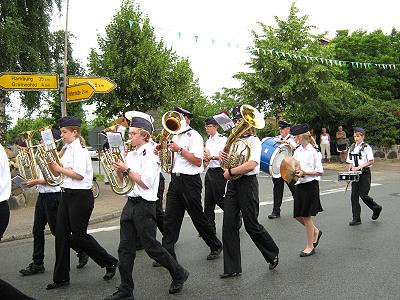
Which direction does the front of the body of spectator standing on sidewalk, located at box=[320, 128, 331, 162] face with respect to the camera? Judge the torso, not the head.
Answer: toward the camera

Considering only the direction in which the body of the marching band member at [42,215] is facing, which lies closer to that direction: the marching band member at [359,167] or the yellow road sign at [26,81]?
the yellow road sign

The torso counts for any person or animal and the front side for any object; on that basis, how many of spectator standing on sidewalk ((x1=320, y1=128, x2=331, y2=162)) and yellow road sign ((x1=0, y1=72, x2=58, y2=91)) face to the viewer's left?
0

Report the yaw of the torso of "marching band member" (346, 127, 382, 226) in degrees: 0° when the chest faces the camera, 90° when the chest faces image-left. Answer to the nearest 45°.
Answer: approximately 45°

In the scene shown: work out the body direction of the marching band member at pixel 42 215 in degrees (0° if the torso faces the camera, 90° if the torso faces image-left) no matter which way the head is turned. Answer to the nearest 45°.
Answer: approximately 90°

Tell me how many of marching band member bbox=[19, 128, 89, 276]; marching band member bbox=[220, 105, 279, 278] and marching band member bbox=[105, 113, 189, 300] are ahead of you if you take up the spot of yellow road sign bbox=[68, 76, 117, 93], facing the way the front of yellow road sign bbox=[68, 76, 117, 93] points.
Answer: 3

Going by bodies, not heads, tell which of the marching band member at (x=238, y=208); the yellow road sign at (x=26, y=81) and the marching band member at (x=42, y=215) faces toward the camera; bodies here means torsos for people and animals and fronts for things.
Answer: the yellow road sign

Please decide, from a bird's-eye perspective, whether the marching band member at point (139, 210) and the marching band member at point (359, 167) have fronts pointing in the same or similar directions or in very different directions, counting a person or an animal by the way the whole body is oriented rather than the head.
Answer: same or similar directions

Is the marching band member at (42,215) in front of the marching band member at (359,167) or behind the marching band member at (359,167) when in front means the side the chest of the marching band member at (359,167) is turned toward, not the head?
in front

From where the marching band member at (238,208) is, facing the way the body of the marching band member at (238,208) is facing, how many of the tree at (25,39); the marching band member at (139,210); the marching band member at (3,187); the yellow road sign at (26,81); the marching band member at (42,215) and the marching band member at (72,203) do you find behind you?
0

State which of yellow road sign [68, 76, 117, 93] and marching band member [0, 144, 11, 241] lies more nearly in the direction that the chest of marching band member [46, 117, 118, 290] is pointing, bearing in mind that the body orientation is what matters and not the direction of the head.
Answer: the marching band member

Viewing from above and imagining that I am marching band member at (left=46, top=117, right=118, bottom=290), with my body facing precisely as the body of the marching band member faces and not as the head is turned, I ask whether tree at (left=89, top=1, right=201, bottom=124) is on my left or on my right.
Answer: on my right

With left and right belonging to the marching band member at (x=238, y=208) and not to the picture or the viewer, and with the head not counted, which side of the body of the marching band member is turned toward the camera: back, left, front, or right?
left

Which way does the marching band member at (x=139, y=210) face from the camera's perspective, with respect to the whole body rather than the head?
to the viewer's left

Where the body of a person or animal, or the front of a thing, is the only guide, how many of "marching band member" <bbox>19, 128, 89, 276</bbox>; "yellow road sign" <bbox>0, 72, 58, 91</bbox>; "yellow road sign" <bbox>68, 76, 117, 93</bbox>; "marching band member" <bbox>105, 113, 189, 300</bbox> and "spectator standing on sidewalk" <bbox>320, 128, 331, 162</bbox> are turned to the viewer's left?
2

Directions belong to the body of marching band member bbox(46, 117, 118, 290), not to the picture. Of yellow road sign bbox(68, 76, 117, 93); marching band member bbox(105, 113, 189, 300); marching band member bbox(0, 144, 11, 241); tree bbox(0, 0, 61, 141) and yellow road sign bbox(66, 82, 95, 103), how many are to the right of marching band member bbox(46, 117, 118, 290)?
3

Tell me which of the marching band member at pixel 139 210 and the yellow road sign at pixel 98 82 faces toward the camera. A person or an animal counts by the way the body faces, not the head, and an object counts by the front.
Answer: the yellow road sign

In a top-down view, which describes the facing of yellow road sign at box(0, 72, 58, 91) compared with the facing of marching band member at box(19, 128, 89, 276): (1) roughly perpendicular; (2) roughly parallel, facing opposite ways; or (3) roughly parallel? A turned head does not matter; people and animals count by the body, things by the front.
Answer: roughly perpendicular

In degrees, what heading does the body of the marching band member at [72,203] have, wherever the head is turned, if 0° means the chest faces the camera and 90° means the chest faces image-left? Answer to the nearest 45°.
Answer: approximately 90°
